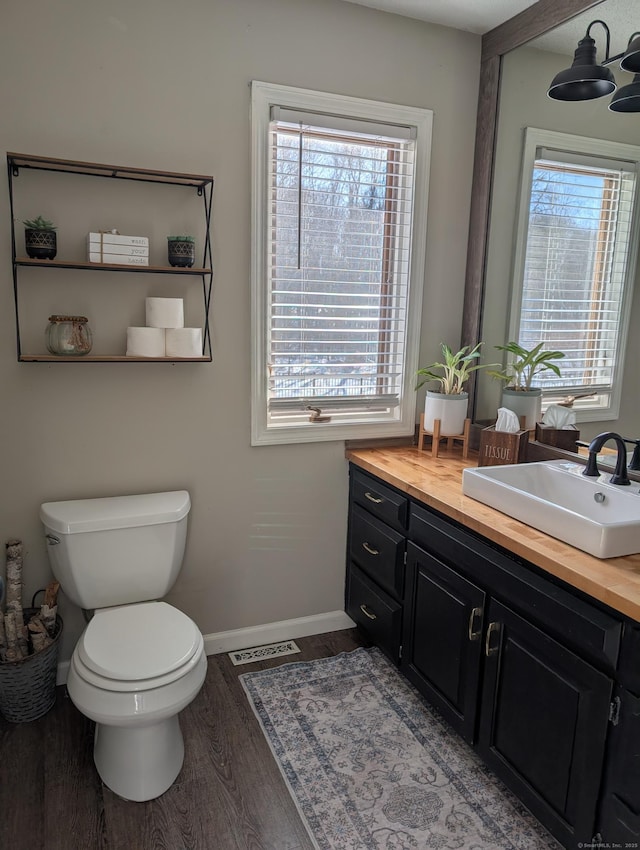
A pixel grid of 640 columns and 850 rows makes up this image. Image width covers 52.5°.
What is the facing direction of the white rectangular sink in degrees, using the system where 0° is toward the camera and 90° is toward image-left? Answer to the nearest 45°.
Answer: approximately 45°

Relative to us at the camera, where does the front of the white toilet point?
facing the viewer

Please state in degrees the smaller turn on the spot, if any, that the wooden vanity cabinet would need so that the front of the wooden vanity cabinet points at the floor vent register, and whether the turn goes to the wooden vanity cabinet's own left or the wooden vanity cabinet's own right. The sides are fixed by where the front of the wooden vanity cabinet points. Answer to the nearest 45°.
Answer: approximately 90° to the wooden vanity cabinet's own right

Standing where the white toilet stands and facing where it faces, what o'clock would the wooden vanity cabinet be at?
The wooden vanity cabinet is roughly at 10 o'clock from the white toilet.

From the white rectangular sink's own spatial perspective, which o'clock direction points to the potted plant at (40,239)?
The potted plant is roughly at 1 o'clock from the white rectangular sink.

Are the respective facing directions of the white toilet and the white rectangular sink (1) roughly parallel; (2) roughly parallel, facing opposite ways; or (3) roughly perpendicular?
roughly perpendicular

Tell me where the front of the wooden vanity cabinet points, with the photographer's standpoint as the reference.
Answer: facing the viewer and to the left of the viewer

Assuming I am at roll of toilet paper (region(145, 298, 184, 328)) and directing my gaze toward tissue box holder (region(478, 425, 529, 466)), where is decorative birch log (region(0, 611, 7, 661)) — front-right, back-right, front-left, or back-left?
back-right

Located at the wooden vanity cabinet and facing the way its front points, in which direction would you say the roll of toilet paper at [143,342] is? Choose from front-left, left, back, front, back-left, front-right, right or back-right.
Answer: front-right

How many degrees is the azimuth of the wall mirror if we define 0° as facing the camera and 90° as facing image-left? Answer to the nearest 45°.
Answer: approximately 45°

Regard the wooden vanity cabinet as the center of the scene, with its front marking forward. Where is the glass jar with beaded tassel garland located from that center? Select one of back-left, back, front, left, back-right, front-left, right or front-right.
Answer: front-right

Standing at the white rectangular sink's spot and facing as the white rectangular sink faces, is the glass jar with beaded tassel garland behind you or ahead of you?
ahead

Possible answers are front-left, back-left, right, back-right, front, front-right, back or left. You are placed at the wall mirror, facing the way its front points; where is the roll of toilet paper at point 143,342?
front

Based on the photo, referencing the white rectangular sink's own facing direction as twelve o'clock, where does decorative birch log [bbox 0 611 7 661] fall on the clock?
The decorative birch log is roughly at 1 o'clock from the white rectangular sink.
